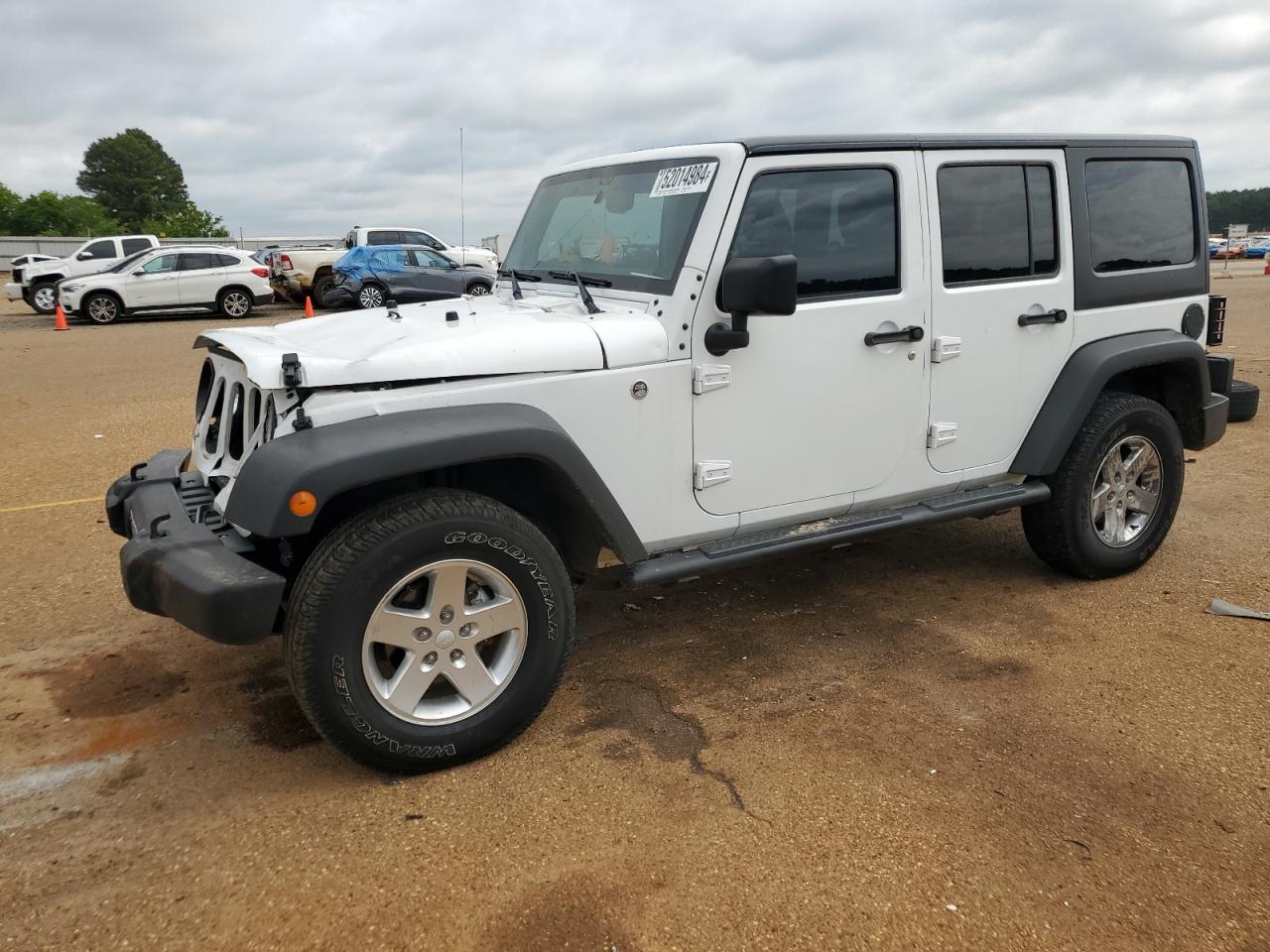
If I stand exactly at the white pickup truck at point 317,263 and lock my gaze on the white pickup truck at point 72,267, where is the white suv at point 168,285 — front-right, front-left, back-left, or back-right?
front-left

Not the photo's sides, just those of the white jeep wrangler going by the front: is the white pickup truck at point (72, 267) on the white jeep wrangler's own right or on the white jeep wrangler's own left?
on the white jeep wrangler's own right

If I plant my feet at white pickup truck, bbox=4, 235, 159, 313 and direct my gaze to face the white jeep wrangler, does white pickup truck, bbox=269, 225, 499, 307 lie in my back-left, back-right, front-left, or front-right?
front-left

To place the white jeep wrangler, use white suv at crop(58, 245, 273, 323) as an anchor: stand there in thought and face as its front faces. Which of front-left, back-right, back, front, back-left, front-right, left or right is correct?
left

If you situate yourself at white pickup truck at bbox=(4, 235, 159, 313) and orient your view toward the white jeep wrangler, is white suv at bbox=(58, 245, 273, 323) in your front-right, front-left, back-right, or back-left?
front-left

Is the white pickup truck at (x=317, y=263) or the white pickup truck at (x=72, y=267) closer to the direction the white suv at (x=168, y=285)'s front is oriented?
the white pickup truck at (x=72, y=267)

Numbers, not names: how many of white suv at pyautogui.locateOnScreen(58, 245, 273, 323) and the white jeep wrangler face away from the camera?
0

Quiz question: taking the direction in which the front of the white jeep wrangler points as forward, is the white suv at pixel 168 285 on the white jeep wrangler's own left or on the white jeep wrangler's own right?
on the white jeep wrangler's own right

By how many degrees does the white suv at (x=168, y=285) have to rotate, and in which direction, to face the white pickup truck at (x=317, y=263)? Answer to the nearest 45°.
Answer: approximately 135° to its right

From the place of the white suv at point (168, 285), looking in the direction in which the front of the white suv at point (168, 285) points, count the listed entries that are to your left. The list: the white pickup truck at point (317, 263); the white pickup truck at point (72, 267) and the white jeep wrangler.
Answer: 1

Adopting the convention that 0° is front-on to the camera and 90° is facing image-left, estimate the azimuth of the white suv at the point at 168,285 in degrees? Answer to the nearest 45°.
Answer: approximately 90°

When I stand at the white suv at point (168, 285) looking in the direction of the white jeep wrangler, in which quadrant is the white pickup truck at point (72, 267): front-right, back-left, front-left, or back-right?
back-right

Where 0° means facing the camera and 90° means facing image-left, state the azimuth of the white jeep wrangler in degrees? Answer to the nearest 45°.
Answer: approximately 45°

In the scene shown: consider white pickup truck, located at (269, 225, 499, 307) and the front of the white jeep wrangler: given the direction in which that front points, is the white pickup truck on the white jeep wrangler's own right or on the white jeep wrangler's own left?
on the white jeep wrangler's own right
